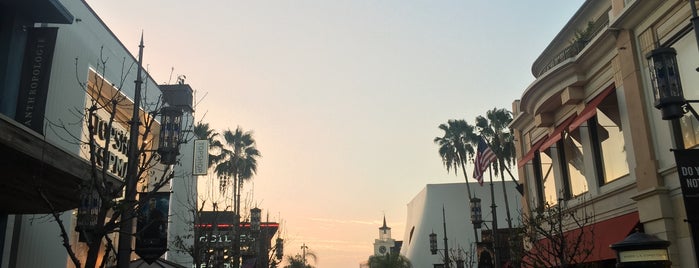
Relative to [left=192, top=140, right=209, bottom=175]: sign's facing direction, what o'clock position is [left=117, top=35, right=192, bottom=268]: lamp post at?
The lamp post is roughly at 12 o'clock from the sign.

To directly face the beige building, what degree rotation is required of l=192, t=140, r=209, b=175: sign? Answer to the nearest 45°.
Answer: approximately 45° to its left

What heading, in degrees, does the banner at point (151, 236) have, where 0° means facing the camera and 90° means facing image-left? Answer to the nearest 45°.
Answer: approximately 0°

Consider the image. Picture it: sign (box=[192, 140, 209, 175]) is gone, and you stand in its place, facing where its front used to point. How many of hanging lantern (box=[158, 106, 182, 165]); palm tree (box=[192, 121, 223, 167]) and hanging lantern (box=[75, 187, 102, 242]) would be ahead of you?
2

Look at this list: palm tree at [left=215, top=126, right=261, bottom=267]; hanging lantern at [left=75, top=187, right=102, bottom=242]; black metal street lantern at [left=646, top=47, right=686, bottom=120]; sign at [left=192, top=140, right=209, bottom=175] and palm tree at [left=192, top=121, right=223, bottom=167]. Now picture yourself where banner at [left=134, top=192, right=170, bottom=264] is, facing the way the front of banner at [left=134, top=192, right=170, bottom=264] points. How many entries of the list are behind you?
3
